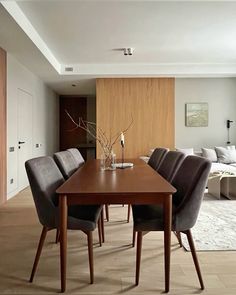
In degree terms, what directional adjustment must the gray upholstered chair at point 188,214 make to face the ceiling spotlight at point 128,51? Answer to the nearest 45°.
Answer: approximately 90° to its right

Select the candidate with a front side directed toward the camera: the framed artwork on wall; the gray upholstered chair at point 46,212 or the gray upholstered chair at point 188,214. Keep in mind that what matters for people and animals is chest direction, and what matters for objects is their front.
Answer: the framed artwork on wall

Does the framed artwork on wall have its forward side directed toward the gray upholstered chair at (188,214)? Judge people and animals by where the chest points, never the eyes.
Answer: yes

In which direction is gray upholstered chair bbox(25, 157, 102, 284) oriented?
to the viewer's right

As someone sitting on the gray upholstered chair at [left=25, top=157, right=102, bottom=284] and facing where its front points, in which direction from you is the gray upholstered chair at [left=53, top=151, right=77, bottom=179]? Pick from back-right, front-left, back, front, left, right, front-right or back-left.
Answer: left

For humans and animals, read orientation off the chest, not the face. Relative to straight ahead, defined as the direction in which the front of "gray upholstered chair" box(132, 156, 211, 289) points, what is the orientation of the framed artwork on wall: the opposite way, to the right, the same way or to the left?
to the left

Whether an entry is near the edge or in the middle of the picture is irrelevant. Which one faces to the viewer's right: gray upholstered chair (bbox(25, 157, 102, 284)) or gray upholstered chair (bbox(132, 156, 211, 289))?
gray upholstered chair (bbox(25, 157, 102, 284))

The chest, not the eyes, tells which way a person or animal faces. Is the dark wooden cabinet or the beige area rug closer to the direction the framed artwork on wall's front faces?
the beige area rug

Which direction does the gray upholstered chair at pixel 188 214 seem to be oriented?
to the viewer's left

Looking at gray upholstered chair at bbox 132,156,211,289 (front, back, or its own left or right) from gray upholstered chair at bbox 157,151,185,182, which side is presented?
right

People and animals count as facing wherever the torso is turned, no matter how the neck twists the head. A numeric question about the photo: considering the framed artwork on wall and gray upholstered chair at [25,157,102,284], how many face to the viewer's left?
0

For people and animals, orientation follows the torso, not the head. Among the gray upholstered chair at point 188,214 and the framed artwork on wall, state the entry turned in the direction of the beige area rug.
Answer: the framed artwork on wall

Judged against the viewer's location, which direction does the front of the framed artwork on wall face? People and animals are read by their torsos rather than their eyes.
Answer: facing the viewer

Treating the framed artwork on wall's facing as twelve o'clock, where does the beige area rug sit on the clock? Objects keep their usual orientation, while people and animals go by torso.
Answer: The beige area rug is roughly at 12 o'clock from the framed artwork on wall.

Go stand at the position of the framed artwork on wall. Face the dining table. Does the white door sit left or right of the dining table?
right

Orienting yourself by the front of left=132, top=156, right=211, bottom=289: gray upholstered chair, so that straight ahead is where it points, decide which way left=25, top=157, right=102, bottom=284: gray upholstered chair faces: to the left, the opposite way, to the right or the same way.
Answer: the opposite way

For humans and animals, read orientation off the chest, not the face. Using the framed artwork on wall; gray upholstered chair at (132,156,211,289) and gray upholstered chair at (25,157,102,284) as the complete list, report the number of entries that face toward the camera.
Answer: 1
